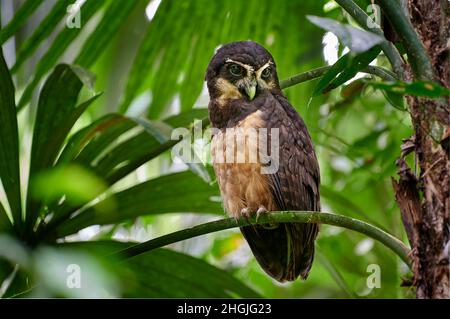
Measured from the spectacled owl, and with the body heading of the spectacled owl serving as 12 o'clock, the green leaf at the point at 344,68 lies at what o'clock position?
The green leaf is roughly at 10 o'clock from the spectacled owl.

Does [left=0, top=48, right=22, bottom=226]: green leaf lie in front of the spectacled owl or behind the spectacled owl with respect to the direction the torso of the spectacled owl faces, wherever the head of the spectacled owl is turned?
in front

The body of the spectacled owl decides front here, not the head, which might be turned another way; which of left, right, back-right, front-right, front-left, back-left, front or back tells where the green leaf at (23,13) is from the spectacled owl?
front-right

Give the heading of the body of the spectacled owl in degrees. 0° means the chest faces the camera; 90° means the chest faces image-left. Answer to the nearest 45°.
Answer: approximately 45°

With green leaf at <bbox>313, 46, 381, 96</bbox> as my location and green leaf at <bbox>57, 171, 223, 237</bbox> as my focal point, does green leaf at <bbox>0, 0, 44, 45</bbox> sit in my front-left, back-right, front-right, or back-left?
front-right

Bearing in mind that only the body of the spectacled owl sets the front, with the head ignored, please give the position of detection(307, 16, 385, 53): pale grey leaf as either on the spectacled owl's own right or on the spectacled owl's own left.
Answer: on the spectacled owl's own left

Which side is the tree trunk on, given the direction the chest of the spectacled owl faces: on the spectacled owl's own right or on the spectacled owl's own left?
on the spectacled owl's own left
